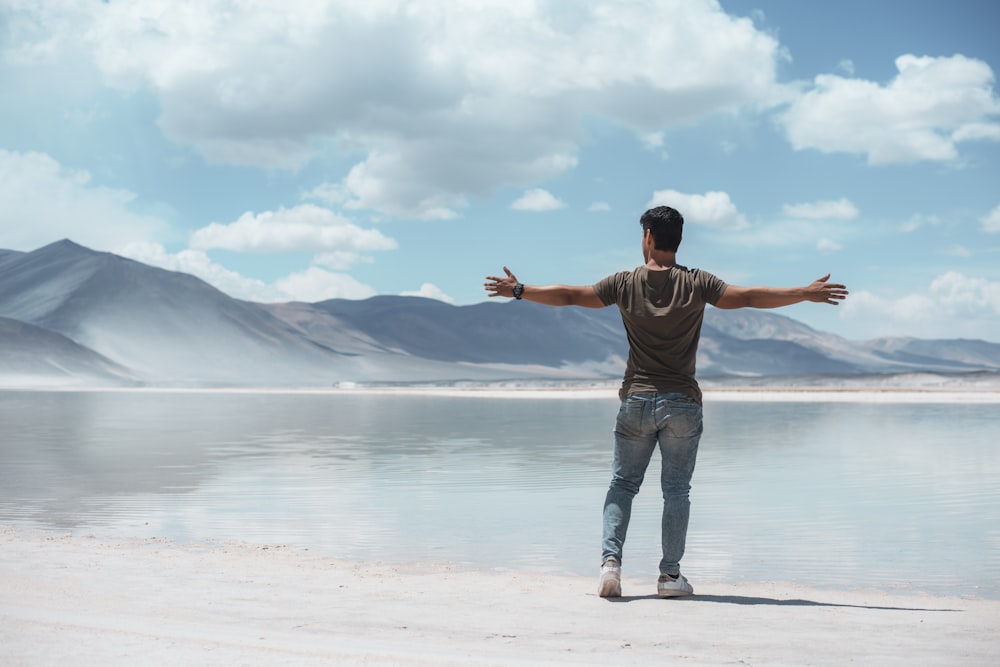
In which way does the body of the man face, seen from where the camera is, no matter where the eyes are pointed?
away from the camera
